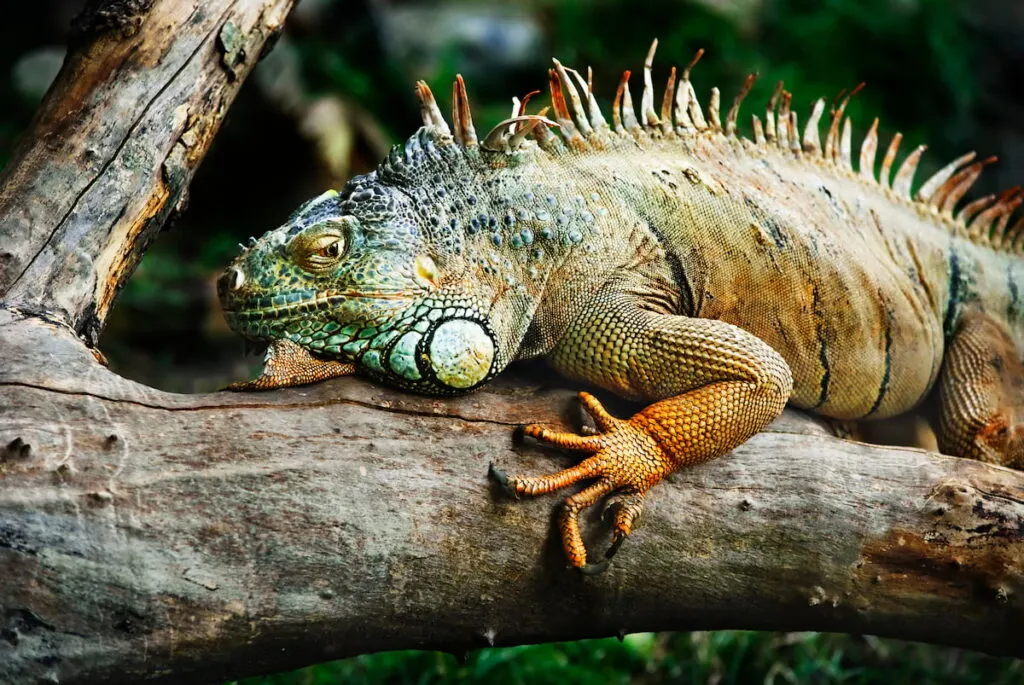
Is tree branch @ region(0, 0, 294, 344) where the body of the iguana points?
yes

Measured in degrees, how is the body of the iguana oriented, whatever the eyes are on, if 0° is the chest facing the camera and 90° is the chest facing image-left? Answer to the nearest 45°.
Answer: approximately 90°
